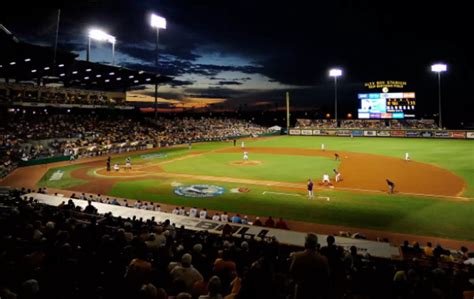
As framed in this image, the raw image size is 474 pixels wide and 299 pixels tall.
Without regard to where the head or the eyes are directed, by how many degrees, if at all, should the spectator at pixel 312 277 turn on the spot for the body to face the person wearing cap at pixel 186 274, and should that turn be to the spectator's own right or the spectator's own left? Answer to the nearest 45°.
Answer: approximately 45° to the spectator's own left

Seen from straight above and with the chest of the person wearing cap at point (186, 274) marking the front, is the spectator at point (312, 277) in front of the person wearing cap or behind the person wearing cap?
behind

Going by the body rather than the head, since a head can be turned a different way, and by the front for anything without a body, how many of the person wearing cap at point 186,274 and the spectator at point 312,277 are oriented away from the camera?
2

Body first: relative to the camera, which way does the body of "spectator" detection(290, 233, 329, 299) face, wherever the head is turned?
away from the camera

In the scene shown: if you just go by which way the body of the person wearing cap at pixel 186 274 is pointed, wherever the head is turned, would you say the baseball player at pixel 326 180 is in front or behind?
in front

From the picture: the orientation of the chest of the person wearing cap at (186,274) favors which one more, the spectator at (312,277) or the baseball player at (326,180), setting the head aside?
the baseball player

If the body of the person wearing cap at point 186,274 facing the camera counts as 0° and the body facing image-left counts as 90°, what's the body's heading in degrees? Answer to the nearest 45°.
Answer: approximately 180°

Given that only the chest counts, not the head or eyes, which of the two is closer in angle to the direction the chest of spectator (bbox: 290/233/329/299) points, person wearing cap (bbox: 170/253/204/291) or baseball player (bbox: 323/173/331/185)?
the baseball player

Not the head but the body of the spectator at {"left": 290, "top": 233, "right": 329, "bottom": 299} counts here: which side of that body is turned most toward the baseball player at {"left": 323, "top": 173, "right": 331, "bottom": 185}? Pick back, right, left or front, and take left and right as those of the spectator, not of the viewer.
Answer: front

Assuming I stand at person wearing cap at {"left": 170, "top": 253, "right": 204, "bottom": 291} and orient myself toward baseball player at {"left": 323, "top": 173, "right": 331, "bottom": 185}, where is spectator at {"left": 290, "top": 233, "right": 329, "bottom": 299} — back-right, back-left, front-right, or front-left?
back-right
